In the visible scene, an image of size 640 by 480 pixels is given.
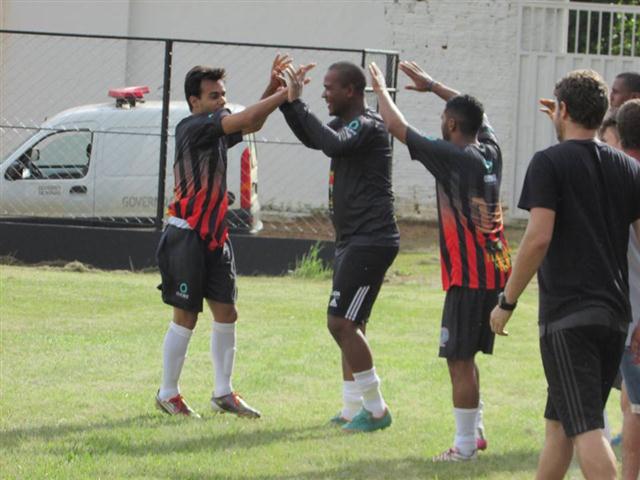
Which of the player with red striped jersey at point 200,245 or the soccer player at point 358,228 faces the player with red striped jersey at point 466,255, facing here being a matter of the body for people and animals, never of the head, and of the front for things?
the player with red striped jersey at point 200,245

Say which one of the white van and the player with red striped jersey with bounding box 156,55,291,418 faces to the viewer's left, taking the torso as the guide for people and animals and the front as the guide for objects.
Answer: the white van

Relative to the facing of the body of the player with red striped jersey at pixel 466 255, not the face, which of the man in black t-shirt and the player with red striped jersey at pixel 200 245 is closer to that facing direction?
the player with red striped jersey

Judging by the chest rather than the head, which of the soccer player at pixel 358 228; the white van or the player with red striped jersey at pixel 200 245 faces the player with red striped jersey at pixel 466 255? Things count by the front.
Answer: the player with red striped jersey at pixel 200 245

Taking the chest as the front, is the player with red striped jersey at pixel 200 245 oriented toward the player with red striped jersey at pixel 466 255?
yes

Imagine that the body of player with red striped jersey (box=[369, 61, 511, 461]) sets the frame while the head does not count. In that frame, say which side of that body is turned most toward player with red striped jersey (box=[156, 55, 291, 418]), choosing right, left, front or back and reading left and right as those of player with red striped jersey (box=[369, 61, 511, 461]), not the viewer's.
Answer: front

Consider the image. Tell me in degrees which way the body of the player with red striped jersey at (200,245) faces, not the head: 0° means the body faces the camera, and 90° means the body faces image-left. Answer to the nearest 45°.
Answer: approximately 315°

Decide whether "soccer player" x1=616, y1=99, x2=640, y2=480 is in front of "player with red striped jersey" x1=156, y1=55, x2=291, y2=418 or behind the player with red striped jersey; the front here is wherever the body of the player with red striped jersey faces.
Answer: in front

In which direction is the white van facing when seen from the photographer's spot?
facing to the left of the viewer

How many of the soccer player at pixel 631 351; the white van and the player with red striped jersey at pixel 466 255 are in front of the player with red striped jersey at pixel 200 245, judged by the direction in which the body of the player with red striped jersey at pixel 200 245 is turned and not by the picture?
2

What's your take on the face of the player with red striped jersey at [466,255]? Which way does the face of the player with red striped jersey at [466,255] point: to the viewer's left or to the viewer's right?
to the viewer's left
